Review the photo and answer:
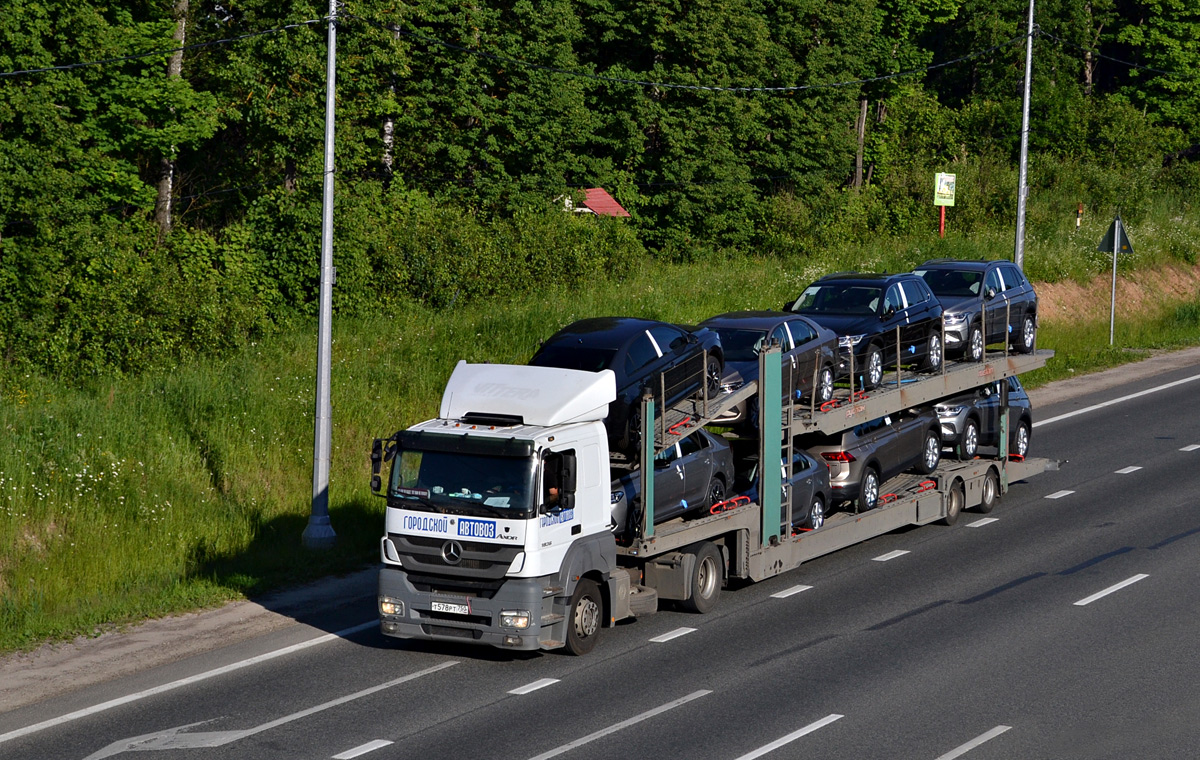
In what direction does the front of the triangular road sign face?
away from the camera

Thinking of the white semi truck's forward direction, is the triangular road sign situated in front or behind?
behind

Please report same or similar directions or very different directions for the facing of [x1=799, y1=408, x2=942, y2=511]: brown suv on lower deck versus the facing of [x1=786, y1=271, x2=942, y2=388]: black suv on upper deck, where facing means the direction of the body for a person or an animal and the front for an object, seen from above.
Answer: very different directions

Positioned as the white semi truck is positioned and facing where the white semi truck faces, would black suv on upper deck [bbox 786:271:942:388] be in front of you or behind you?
behind

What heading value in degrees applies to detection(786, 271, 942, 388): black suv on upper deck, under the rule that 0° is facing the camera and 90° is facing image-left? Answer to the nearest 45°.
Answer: approximately 45°

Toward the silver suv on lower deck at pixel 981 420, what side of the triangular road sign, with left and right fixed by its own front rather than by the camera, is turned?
back

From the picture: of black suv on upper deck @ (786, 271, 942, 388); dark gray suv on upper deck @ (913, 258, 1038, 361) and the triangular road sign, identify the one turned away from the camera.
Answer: the triangular road sign

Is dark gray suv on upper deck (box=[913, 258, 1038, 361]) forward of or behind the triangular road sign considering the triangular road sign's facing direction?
behind

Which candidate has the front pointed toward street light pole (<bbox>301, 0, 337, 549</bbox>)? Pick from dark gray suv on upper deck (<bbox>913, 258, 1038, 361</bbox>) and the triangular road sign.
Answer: the dark gray suv on upper deck

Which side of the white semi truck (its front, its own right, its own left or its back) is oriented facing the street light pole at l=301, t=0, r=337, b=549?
right

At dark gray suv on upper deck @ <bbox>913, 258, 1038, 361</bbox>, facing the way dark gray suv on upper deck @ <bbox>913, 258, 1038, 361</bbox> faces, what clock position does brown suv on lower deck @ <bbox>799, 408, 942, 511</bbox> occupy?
The brown suv on lower deck is roughly at 11 o'clock from the dark gray suv on upper deck.

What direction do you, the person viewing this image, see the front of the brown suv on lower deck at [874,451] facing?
facing away from the viewer and to the right of the viewer
